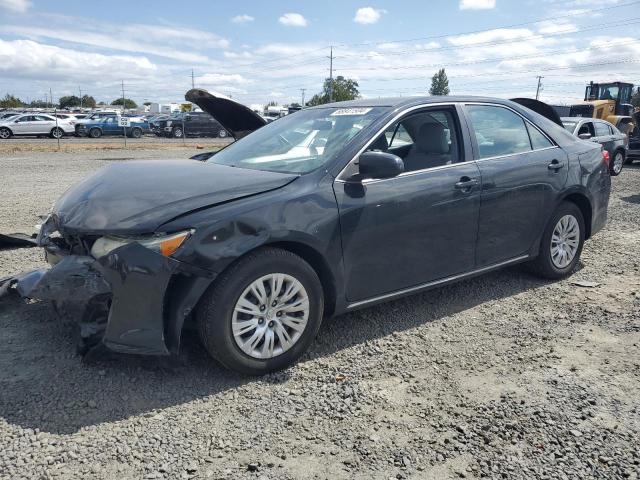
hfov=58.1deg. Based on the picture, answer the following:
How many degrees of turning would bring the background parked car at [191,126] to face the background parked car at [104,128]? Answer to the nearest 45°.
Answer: approximately 45° to its right

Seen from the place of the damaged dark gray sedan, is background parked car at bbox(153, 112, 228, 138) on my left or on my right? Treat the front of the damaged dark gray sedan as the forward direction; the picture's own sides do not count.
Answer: on my right

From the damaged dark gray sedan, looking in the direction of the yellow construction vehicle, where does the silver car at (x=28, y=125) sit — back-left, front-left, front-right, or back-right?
front-left

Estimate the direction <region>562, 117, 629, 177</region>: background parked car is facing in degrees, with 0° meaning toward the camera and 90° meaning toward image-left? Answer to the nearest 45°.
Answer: approximately 45°

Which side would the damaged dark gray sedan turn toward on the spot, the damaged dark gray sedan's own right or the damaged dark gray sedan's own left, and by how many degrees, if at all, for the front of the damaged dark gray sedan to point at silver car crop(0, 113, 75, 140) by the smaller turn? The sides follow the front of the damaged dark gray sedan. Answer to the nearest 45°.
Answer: approximately 90° to the damaged dark gray sedan's own right

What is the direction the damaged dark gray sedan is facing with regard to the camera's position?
facing the viewer and to the left of the viewer

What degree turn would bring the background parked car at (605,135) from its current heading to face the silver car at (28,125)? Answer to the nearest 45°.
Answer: approximately 45° to its right

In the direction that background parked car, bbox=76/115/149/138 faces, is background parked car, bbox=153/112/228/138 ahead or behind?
behind
